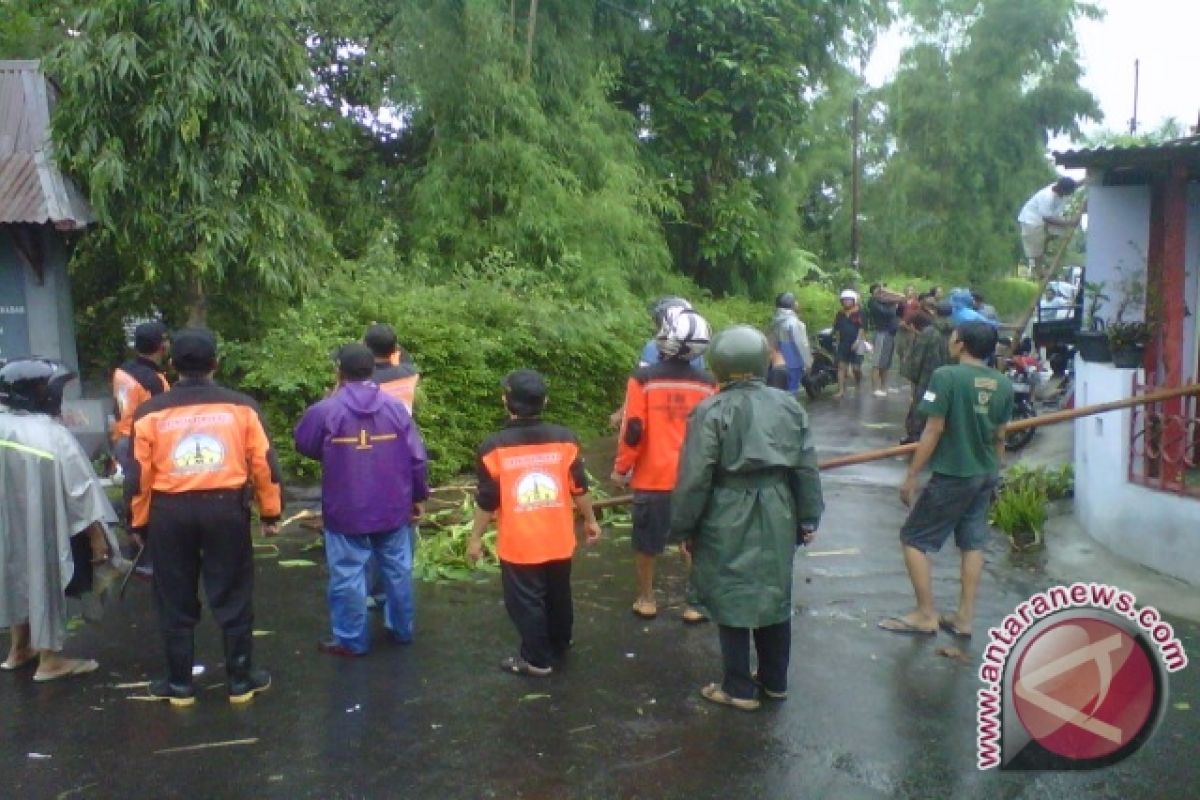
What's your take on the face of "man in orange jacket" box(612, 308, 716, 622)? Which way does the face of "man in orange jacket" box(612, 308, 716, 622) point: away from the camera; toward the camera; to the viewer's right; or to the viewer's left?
away from the camera

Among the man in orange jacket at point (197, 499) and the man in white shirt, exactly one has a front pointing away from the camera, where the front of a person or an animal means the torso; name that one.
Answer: the man in orange jacket

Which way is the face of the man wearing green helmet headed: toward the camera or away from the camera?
away from the camera

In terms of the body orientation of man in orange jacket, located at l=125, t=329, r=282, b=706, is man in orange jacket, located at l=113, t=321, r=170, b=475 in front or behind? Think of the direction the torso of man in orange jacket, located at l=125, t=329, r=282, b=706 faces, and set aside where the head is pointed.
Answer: in front

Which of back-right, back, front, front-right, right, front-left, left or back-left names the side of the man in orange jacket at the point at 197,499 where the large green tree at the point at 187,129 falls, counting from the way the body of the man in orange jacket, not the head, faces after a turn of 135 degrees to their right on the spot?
back-left

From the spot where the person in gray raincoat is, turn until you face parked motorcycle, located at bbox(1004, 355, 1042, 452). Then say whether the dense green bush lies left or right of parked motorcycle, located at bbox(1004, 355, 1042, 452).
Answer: left

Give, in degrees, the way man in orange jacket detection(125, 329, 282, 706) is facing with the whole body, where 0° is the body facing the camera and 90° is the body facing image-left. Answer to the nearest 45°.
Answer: approximately 180°

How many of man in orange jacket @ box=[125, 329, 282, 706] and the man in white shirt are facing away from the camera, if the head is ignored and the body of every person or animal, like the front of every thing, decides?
1

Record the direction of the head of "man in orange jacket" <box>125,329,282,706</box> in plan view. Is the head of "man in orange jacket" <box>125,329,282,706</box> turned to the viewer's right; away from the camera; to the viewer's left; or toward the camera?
away from the camera

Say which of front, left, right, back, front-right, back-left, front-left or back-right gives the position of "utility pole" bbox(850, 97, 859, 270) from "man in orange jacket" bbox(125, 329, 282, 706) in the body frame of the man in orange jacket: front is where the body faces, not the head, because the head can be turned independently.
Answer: front-right
